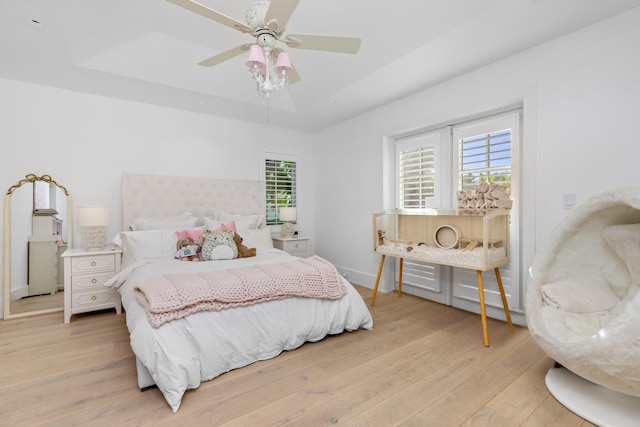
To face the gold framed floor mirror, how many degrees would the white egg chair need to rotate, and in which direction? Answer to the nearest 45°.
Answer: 0° — it already faces it

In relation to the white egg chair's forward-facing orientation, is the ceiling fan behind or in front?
in front

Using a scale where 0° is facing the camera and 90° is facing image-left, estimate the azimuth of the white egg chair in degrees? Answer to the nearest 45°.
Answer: approximately 45°
